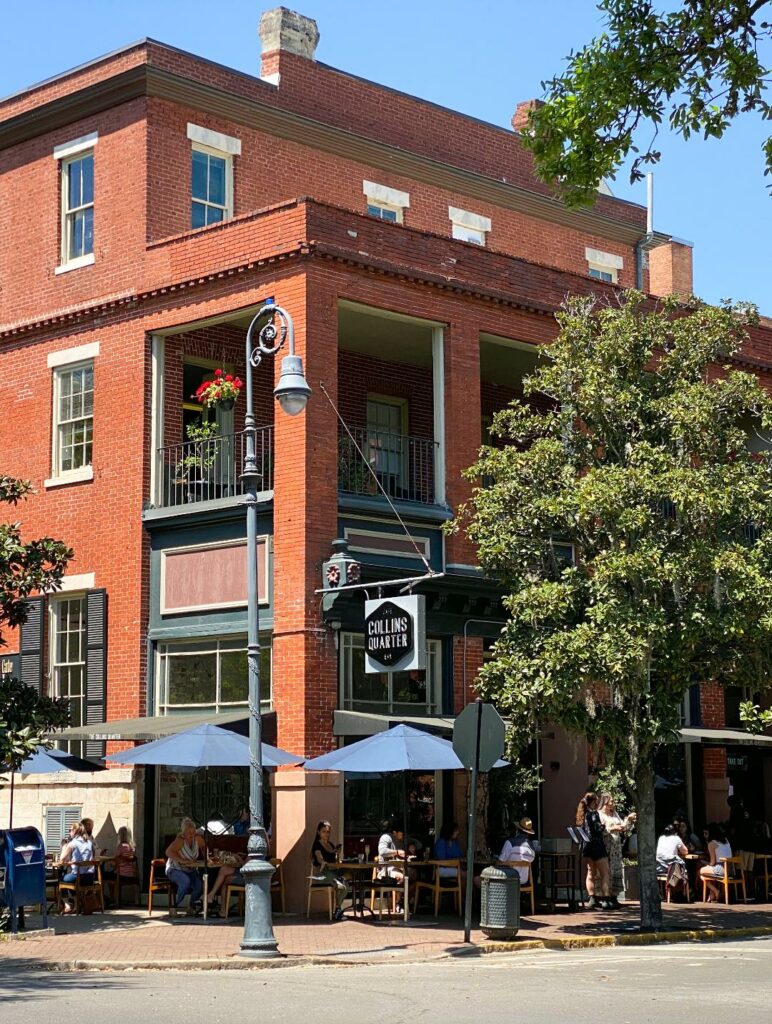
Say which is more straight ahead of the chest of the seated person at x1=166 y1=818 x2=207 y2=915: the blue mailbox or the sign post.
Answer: the sign post

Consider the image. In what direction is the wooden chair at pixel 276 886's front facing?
to the viewer's left

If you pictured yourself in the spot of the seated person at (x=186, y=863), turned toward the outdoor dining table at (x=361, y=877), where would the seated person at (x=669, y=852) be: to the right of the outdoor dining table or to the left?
left

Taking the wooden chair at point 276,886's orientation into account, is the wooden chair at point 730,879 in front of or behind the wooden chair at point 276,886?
behind

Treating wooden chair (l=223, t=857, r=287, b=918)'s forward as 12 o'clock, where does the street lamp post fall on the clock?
The street lamp post is roughly at 9 o'clock from the wooden chair.

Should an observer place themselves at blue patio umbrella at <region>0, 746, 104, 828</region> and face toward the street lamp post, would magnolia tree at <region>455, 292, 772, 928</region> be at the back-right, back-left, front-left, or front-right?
front-left

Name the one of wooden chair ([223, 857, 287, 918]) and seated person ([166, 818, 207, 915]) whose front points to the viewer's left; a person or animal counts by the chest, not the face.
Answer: the wooden chair

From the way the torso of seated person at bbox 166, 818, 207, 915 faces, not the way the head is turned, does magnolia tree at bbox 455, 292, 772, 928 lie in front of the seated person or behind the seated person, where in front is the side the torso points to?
in front

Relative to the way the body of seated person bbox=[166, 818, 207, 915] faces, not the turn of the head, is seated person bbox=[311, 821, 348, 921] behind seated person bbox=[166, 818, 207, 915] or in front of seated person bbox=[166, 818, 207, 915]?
in front

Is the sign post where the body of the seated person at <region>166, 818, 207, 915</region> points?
yes

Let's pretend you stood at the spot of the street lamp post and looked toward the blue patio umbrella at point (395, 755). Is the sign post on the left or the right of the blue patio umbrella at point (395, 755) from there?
right

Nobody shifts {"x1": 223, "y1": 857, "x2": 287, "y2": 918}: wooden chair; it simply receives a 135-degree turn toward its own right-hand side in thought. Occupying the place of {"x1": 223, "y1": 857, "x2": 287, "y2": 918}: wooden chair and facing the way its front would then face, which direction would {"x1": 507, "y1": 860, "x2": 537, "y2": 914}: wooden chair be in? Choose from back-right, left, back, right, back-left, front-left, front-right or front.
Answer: front-right

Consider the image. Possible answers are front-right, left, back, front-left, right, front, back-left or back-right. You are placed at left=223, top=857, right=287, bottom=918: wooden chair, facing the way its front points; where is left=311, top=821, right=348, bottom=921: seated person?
back-left

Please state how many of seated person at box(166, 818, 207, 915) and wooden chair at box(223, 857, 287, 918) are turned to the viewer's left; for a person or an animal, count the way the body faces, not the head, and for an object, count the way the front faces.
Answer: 1

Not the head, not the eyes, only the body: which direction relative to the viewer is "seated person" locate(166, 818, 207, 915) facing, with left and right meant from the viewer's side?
facing the viewer and to the right of the viewer

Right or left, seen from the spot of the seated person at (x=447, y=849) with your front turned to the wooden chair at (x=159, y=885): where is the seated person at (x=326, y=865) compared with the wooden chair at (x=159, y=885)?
left
